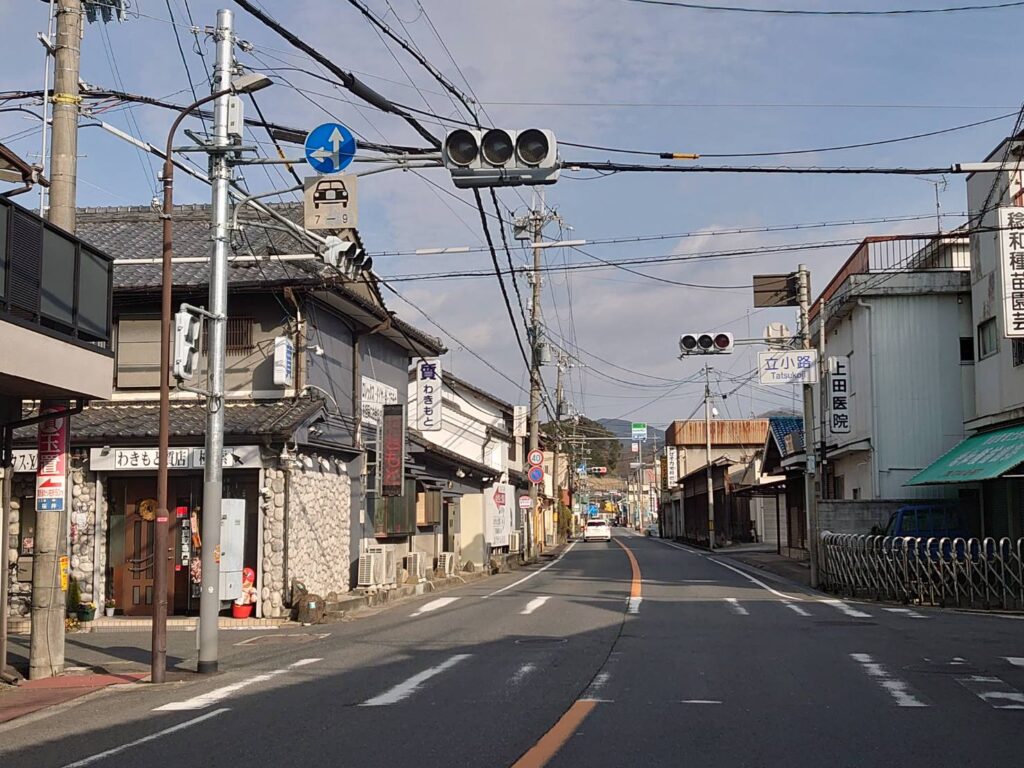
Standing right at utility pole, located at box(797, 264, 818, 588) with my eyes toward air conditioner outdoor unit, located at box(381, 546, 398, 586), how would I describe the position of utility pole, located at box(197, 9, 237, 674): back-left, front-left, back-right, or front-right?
front-left

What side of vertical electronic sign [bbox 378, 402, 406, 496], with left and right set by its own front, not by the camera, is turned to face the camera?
front

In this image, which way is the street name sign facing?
toward the camera

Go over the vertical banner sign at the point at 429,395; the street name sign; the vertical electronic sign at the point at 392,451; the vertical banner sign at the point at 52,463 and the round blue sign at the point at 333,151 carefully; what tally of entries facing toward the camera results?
5

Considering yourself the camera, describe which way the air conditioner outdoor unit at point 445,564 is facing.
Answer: facing the viewer and to the right of the viewer

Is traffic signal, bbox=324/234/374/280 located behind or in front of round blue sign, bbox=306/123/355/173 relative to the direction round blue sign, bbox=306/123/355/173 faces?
behind

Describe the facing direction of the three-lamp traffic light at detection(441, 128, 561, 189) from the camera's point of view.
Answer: facing the viewer

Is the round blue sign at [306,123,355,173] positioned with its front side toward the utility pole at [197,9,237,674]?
no

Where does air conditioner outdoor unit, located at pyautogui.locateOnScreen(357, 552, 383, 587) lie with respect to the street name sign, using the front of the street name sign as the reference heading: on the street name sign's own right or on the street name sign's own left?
on the street name sign's own right

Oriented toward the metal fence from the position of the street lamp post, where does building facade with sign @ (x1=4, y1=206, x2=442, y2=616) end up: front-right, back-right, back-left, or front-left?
front-left

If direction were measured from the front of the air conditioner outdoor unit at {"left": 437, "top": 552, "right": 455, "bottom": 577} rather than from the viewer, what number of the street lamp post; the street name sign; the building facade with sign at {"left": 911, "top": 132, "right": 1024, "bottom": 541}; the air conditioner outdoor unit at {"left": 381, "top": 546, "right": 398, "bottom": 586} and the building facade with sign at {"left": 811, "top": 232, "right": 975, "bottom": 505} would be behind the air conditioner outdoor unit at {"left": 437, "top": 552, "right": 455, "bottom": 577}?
0

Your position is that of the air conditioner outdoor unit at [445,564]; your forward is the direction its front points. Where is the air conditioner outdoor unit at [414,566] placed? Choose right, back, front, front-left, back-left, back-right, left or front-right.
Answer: front-right

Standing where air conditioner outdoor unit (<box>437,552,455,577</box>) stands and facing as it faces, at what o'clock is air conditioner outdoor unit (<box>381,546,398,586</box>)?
air conditioner outdoor unit (<box>381,546,398,586</box>) is roughly at 2 o'clock from air conditioner outdoor unit (<box>437,552,455,577</box>).

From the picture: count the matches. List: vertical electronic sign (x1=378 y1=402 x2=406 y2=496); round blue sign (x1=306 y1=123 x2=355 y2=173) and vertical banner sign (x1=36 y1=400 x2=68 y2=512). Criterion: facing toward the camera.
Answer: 3
